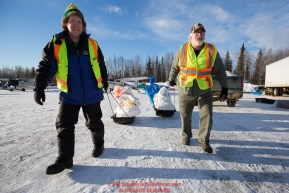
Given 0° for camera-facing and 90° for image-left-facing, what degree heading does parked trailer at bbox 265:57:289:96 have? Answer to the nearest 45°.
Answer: approximately 315°

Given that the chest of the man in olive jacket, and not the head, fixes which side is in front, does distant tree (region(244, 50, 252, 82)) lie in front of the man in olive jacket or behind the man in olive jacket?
behind

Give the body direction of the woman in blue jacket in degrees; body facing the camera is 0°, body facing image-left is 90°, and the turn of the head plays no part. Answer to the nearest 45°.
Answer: approximately 0°

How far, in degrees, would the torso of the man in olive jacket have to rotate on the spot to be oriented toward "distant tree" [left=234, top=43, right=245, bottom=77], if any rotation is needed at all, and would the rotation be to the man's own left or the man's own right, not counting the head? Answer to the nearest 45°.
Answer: approximately 180°

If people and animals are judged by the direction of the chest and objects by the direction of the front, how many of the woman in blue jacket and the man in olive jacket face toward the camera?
2

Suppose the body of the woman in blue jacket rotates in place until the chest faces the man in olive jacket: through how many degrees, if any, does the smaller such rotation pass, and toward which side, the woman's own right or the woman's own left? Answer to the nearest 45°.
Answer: approximately 90° to the woman's own left

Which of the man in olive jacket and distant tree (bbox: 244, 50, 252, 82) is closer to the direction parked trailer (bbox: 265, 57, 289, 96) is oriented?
the man in olive jacket

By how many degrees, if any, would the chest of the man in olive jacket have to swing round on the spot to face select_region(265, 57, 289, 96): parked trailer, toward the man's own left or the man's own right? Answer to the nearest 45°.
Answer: approximately 135° to the man's own left

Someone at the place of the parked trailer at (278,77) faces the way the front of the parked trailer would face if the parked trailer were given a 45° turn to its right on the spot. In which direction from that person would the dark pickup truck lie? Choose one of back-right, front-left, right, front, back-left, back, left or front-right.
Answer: front

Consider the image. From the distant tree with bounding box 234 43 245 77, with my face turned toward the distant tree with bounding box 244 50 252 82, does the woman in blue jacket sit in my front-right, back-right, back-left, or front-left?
back-right

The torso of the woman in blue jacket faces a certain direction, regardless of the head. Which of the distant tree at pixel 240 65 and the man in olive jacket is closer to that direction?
the man in olive jacket
